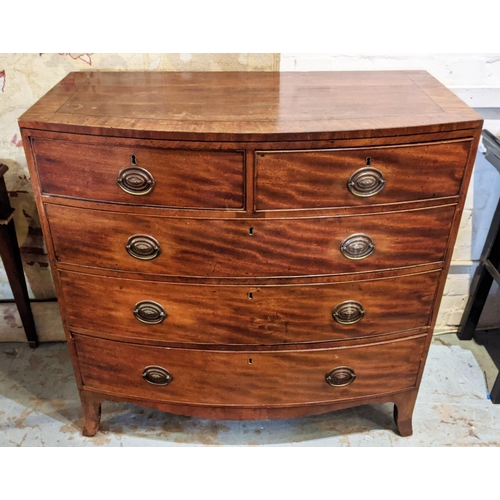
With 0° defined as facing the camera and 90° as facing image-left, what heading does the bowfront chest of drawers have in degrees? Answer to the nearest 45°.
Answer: approximately 0°
